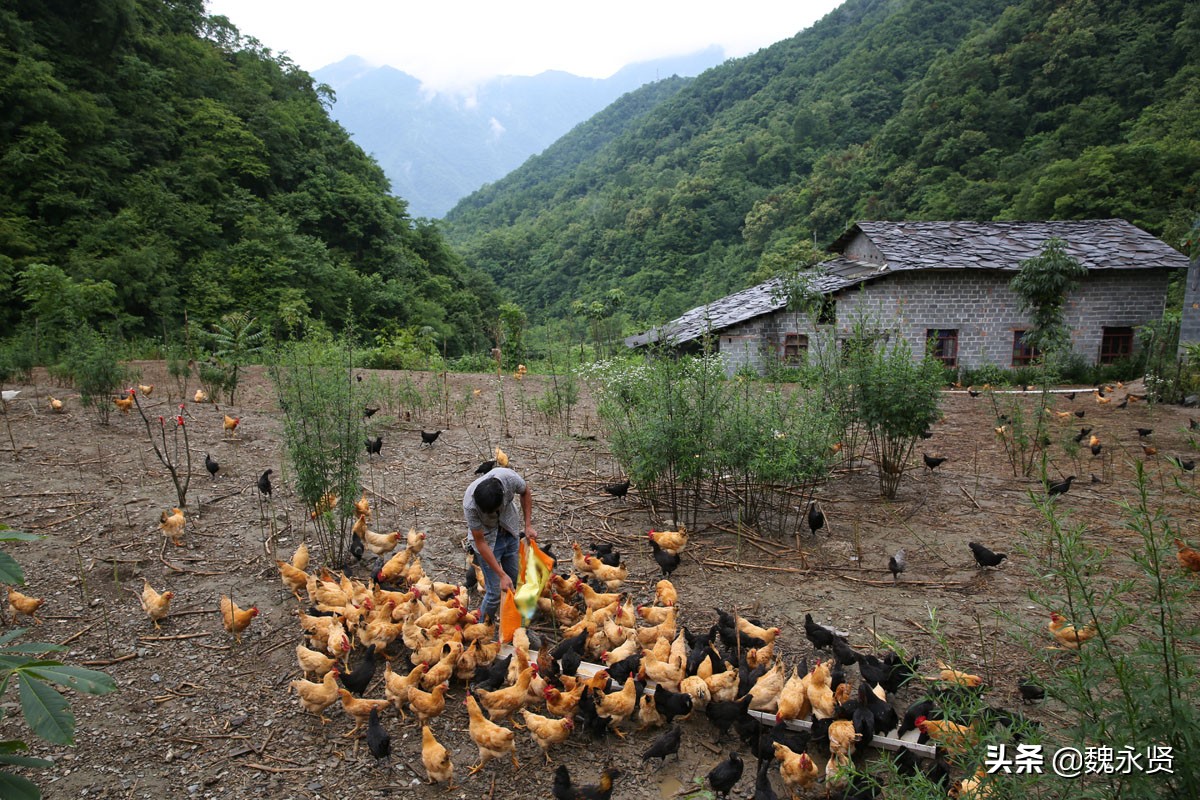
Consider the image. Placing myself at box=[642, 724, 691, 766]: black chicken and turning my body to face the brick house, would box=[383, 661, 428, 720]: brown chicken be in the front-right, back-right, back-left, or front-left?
back-left

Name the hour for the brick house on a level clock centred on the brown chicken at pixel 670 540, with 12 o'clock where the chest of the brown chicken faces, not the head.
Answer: The brick house is roughly at 4 o'clock from the brown chicken.

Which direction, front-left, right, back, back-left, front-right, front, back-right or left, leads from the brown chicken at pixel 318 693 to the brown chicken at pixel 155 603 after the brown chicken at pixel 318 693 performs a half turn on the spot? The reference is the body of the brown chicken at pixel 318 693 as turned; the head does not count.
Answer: front-right

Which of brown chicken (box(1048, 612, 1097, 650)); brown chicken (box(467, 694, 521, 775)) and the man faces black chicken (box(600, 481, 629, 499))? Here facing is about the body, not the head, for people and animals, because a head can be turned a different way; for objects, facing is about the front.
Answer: brown chicken (box(1048, 612, 1097, 650))

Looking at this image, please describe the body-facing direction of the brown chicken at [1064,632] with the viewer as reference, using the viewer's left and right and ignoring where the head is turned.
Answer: facing to the left of the viewer

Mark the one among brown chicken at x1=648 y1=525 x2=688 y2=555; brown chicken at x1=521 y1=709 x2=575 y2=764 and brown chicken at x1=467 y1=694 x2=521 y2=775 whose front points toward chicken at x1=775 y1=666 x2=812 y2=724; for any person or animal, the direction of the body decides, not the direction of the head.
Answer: brown chicken at x1=521 y1=709 x2=575 y2=764

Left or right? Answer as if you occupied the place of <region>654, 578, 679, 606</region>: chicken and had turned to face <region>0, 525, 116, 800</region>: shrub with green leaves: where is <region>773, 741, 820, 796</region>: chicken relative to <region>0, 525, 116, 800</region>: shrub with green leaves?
left

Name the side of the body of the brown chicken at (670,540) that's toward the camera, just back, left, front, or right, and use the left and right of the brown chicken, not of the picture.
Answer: left
